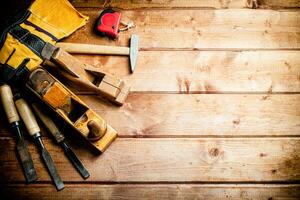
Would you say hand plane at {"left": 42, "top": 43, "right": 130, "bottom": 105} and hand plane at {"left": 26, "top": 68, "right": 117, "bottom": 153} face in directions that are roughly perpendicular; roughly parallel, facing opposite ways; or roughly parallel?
roughly parallel

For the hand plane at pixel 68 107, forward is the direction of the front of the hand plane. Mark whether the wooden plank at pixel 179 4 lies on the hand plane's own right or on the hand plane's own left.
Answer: on the hand plane's own left

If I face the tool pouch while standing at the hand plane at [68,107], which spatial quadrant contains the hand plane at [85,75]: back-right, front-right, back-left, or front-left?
front-right

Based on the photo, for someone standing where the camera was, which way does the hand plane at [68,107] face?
facing the viewer and to the right of the viewer

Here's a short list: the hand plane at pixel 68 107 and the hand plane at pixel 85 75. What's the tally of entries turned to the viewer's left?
0
